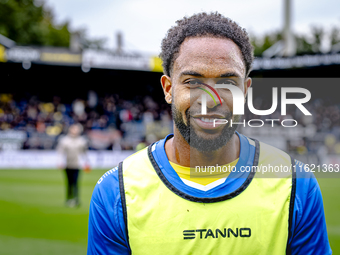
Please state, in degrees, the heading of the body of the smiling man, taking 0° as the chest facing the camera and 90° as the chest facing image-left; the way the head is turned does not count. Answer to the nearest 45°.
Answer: approximately 0°
